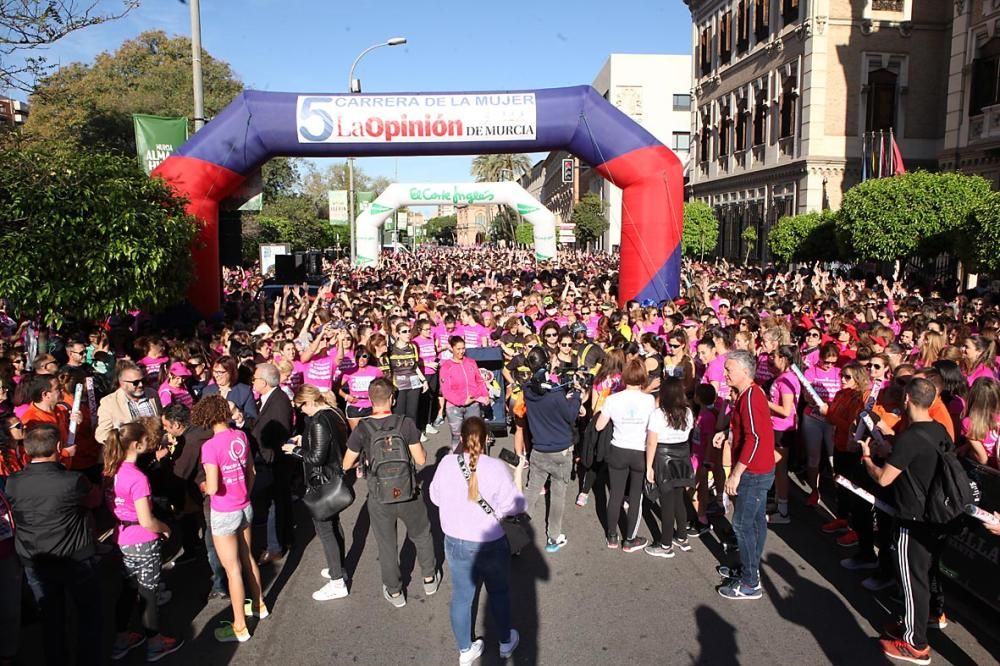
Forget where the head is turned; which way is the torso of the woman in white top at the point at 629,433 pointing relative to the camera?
away from the camera

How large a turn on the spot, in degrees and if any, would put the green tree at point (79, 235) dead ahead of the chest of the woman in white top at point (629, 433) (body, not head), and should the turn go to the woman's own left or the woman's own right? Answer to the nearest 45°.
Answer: approximately 90° to the woman's own left

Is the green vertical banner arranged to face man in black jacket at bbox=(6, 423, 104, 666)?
yes

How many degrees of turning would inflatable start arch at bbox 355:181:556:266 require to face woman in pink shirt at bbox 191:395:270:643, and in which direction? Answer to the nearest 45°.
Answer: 0° — it already faces them

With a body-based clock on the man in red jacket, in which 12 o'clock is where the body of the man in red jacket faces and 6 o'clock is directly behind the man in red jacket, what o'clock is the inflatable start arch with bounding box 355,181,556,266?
The inflatable start arch is roughly at 2 o'clock from the man in red jacket.

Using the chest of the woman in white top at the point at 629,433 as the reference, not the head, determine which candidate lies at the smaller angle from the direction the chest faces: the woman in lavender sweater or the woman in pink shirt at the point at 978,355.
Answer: the woman in pink shirt

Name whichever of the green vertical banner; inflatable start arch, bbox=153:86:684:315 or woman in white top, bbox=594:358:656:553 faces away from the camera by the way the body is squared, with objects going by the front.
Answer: the woman in white top

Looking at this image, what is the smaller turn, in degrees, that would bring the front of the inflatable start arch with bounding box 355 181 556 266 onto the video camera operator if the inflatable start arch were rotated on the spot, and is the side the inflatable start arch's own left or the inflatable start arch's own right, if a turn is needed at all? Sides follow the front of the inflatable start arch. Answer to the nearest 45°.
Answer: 0° — it already faces them

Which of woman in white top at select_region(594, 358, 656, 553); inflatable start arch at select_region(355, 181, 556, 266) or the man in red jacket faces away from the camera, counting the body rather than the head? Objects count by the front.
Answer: the woman in white top

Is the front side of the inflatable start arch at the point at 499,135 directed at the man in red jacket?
yes

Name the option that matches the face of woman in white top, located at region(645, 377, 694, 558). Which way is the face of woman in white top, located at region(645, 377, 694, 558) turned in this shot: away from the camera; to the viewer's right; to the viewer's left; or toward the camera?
away from the camera
